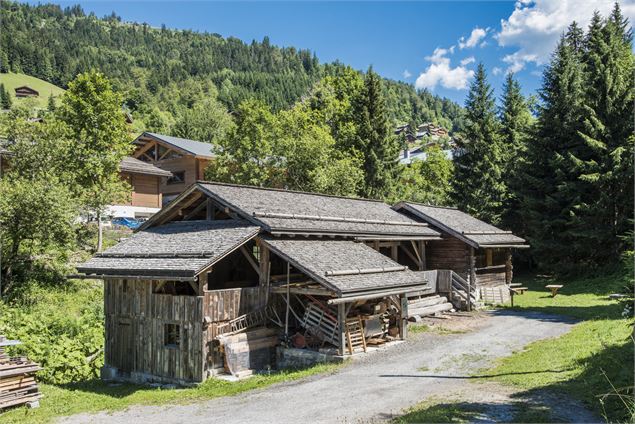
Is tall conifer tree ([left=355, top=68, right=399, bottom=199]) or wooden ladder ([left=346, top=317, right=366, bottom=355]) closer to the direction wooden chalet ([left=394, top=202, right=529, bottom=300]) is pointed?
the wooden ladder

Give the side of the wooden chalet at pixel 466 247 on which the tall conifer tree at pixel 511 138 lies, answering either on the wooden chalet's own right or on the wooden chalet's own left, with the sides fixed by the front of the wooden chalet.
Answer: on the wooden chalet's own left

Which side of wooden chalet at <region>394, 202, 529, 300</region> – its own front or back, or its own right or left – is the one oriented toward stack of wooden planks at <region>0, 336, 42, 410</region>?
right

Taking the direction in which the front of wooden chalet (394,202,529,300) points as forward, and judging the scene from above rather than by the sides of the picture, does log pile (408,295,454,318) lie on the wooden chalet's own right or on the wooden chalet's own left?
on the wooden chalet's own right

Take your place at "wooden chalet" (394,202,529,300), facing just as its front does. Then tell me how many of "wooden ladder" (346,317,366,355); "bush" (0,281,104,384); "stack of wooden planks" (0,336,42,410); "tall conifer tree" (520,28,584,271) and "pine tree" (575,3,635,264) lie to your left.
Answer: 2

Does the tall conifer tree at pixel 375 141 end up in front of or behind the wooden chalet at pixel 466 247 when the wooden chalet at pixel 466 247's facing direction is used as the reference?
behind

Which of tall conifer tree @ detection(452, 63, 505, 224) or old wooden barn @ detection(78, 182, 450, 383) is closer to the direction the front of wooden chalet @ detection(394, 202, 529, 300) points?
the old wooden barn

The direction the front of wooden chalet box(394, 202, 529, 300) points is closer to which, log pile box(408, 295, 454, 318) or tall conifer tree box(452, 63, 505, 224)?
the log pile

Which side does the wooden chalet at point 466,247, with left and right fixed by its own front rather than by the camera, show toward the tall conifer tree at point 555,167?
left

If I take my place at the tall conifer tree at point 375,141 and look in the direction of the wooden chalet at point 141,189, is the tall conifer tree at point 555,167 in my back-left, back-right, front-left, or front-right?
back-left

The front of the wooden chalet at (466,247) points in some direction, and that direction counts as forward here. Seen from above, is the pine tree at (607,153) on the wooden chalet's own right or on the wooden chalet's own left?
on the wooden chalet's own left

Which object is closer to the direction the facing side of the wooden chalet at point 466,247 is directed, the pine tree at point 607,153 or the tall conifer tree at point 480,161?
the pine tree

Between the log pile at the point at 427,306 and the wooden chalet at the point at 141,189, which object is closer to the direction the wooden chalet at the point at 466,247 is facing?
the log pile

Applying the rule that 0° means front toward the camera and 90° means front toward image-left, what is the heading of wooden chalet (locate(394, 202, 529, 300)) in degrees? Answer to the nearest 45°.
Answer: approximately 315°

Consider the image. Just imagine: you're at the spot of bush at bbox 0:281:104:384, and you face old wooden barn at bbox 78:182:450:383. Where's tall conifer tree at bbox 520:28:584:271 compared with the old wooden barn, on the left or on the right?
left

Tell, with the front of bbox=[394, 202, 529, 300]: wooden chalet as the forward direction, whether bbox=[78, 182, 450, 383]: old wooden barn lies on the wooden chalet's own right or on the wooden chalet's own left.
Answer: on the wooden chalet's own right

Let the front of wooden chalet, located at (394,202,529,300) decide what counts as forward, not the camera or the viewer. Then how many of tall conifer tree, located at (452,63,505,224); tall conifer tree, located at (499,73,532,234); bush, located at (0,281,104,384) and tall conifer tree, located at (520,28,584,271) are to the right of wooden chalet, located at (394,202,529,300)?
1

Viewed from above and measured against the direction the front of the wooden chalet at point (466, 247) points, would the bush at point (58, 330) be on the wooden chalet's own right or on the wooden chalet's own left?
on the wooden chalet's own right
